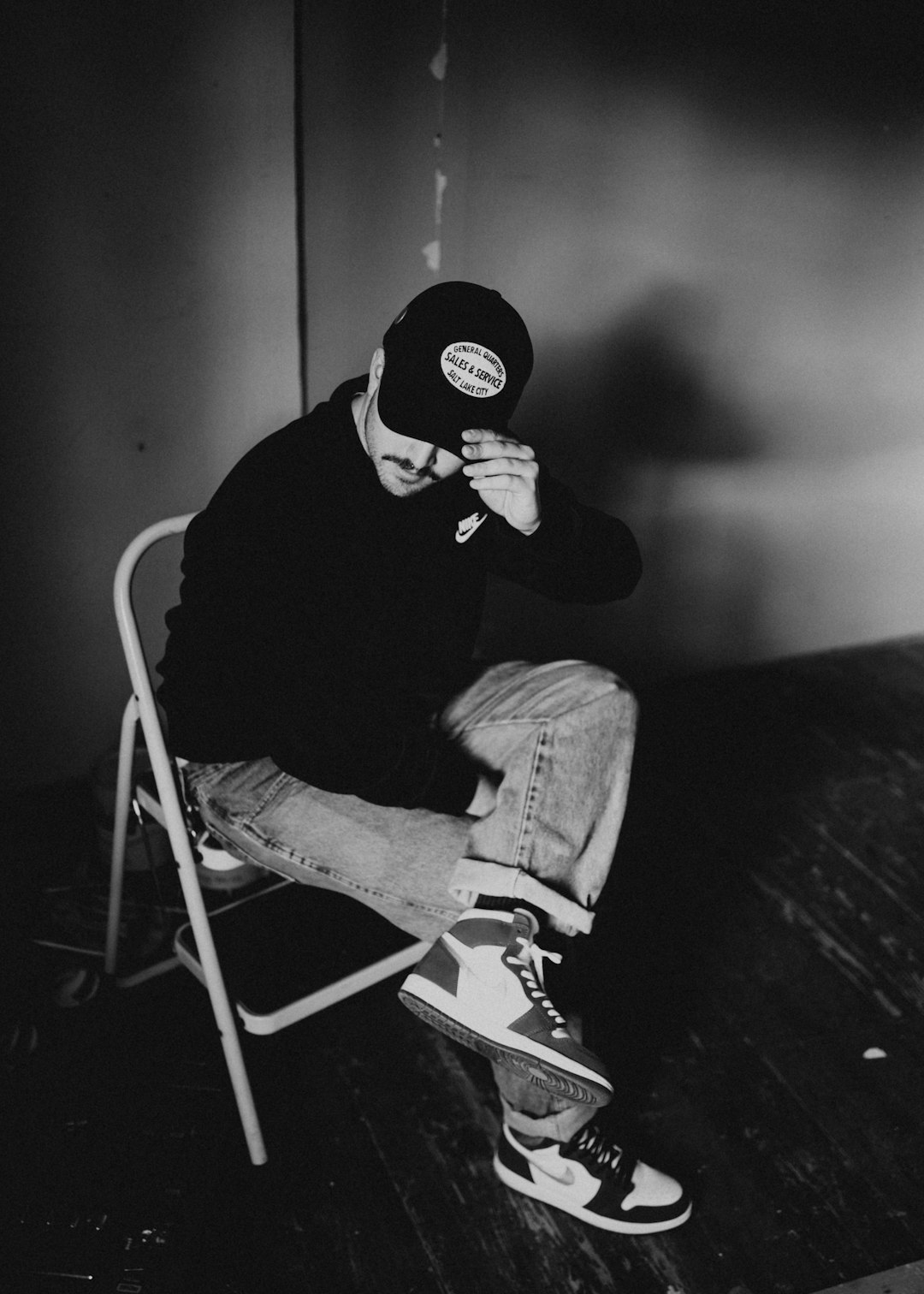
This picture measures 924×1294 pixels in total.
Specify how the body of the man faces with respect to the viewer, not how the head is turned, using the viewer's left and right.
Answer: facing the viewer and to the right of the viewer

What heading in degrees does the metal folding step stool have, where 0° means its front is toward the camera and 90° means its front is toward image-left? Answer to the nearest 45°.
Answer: approximately 315°
